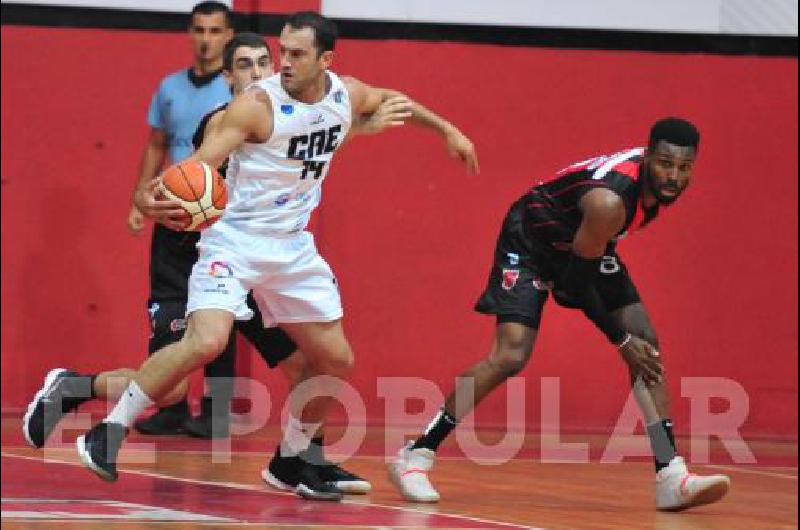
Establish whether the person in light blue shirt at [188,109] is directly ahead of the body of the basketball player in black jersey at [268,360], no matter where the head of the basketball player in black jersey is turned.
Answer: no

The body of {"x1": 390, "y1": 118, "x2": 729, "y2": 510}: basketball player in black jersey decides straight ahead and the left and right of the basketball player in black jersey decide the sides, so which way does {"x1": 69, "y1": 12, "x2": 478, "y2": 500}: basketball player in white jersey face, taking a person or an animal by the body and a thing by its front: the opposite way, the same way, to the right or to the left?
the same way

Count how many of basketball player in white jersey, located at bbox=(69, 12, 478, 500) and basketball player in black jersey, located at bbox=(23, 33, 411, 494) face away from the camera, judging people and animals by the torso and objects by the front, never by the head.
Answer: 0

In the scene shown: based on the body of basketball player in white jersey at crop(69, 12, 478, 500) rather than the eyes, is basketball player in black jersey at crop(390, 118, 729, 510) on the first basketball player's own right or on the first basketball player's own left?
on the first basketball player's own left

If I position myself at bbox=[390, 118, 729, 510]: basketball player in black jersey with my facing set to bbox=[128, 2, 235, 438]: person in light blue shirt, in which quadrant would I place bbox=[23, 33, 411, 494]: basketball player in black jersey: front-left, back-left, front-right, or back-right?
front-left

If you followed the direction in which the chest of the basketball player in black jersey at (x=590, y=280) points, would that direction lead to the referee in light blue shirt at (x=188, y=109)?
no
